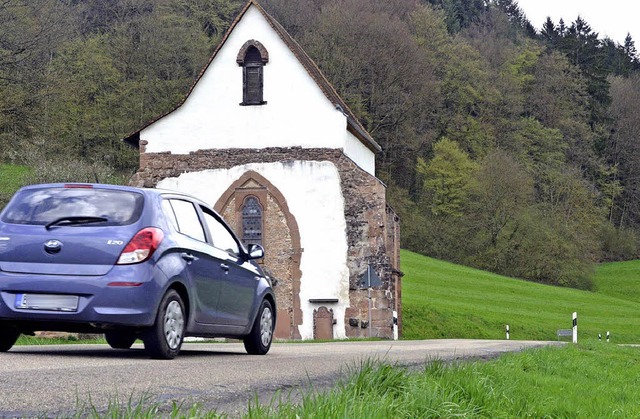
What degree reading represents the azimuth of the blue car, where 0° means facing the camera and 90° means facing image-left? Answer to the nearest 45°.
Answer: approximately 225°
